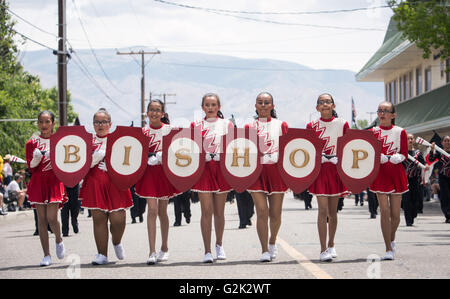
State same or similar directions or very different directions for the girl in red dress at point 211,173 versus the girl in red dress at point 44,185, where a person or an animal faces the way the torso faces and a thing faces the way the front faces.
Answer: same or similar directions

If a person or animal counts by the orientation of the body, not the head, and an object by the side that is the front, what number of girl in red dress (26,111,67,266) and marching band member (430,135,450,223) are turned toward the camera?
2

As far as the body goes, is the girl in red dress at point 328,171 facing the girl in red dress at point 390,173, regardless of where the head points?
no

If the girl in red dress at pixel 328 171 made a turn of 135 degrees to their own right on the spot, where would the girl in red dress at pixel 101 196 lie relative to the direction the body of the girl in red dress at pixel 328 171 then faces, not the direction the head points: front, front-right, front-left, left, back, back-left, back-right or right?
front-left

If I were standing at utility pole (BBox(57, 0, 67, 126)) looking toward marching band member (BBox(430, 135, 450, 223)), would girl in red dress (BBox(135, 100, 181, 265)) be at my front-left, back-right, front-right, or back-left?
front-right

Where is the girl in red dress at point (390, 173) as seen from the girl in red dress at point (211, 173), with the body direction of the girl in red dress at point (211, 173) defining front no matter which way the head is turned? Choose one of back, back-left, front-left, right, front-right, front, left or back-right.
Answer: left

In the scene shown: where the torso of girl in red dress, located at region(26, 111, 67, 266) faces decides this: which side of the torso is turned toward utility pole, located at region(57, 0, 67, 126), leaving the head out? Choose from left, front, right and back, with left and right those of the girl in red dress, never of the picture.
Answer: back

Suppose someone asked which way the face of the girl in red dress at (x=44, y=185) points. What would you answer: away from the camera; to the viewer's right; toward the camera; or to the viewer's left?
toward the camera

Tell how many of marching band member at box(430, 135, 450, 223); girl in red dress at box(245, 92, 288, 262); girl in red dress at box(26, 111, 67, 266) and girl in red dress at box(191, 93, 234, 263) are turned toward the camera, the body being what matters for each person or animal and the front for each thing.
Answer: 4

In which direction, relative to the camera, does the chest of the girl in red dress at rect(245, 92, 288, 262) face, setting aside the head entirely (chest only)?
toward the camera

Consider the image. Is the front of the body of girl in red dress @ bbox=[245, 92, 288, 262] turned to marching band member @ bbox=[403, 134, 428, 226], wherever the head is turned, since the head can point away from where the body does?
no

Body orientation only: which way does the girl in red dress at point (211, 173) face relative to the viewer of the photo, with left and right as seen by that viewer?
facing the viewer

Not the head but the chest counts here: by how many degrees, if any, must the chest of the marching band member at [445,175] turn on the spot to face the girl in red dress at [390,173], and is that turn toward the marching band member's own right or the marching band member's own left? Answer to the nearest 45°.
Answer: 0° — they already face them

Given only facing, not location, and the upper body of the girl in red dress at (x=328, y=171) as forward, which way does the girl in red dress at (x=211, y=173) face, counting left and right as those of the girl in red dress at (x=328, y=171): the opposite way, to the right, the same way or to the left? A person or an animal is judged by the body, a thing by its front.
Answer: the same way

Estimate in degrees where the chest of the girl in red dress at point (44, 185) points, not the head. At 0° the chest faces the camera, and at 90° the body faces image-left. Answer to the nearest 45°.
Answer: approximately 0°

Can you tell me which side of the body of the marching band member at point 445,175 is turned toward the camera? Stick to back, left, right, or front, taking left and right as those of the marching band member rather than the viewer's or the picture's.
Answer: front

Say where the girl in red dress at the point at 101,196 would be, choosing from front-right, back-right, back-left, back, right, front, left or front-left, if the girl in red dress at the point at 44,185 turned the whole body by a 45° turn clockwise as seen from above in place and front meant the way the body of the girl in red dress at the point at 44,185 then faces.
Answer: left
